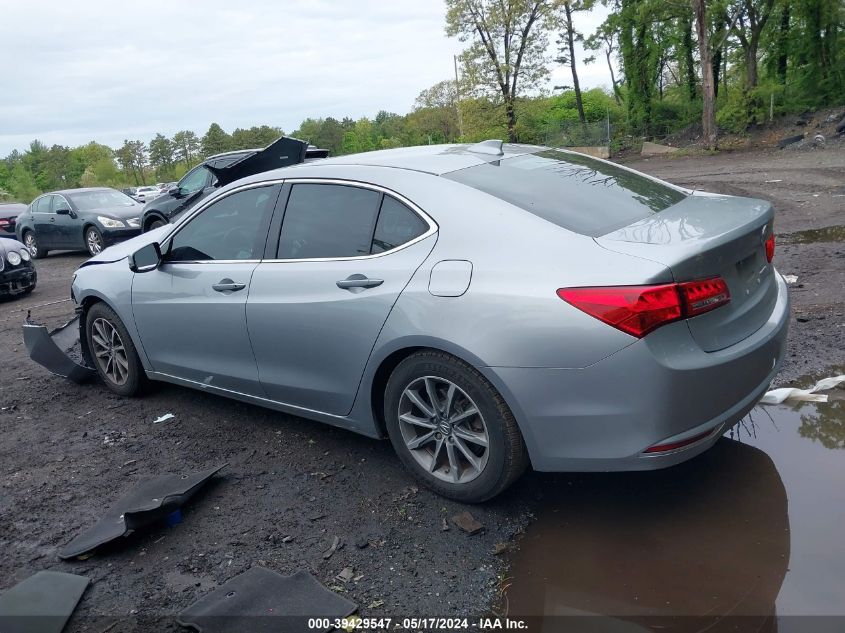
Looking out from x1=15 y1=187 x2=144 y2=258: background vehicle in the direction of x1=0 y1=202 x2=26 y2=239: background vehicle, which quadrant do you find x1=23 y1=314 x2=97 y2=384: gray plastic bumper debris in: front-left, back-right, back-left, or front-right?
back-left

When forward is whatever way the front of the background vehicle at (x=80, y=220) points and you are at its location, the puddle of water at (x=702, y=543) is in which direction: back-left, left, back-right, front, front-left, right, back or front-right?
front-right

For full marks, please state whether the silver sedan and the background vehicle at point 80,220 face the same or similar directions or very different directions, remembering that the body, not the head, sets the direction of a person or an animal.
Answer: very different directions

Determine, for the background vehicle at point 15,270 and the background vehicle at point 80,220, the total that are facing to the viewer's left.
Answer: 0

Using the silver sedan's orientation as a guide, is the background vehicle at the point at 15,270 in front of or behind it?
in front

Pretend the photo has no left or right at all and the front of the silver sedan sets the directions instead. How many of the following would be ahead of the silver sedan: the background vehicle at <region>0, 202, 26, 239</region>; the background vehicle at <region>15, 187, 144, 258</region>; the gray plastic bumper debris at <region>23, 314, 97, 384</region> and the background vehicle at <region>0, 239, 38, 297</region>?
4

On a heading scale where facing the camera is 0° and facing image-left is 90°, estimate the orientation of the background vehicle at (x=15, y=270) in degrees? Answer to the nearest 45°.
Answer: approximately 315°

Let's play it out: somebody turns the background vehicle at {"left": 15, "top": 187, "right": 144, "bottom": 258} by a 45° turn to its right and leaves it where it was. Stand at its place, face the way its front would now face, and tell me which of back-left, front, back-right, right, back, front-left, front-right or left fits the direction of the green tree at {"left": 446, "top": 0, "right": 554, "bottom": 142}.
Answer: back-left

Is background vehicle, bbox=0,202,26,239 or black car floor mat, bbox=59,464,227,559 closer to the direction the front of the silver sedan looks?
the background vehicle

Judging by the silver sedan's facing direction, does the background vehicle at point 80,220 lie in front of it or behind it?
in front

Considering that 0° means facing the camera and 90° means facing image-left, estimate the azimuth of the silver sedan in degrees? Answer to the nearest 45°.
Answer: approximately 135°

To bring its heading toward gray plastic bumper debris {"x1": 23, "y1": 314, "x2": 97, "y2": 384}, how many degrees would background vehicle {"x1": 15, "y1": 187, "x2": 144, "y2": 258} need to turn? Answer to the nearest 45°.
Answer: approximately 45° to its right

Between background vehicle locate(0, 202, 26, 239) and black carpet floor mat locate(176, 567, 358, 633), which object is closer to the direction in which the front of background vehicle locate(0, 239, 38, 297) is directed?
the black carpet floor mat

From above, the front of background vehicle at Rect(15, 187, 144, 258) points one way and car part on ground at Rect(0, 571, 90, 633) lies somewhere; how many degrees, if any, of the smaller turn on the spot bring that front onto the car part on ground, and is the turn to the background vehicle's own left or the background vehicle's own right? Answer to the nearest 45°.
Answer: approximately 45° to the background vehicle's own right

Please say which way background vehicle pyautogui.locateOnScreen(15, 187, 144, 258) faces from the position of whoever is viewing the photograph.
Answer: facing the viewer and to the right of the viewer

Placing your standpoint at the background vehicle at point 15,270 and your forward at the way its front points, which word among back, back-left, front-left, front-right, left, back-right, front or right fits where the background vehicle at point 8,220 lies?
back-left
